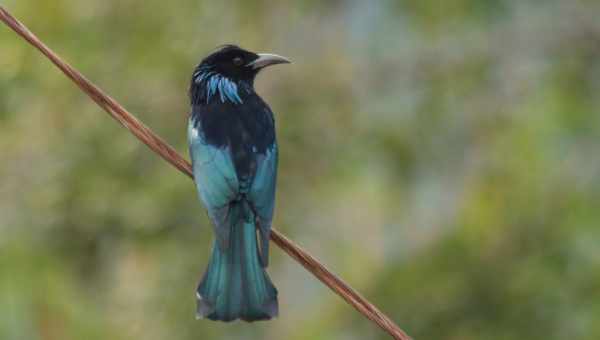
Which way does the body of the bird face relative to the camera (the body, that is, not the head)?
away from the camera
